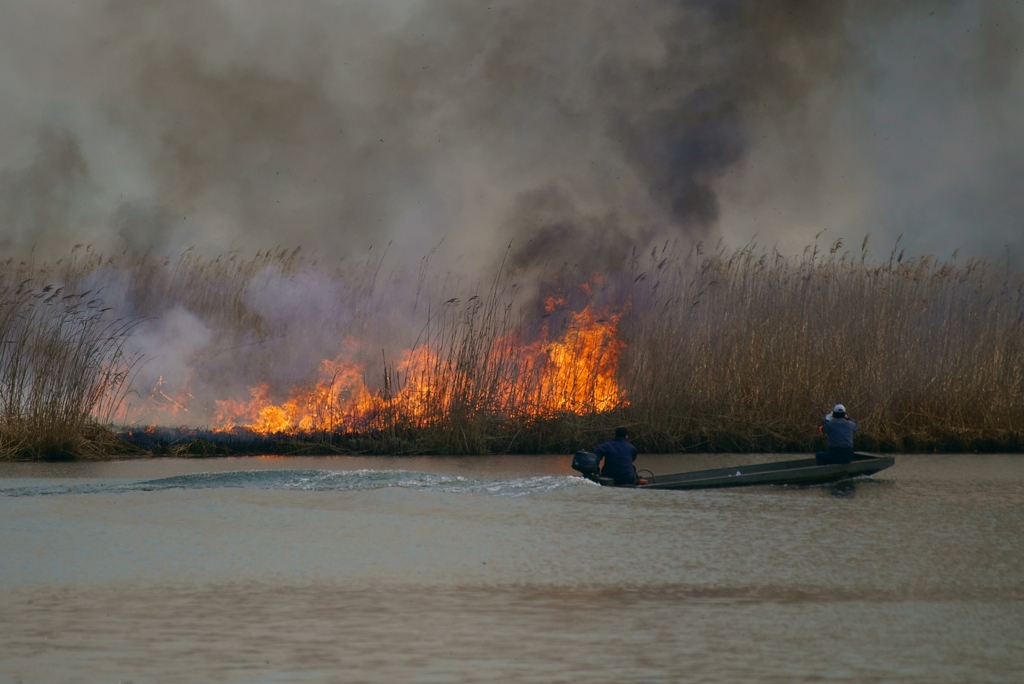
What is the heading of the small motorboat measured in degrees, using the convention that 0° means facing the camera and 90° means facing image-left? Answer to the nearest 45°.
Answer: approximately 270°
